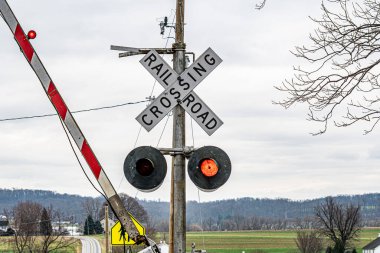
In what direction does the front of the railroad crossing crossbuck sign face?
toward the camera

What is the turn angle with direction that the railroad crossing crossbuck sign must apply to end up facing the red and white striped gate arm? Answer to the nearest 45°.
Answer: approximately 90° to its right
